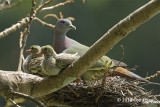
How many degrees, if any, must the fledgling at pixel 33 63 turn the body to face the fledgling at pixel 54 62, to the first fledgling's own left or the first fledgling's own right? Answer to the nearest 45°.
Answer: approximately 90° to the first fledgling's own left
